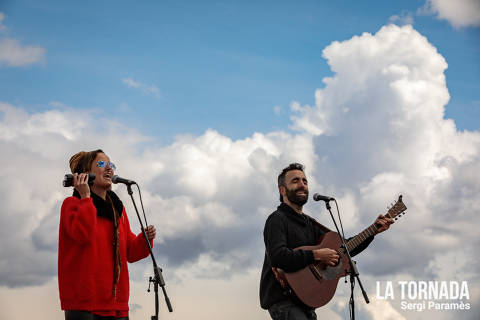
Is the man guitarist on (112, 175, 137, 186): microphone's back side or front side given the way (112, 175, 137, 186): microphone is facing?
on the back side

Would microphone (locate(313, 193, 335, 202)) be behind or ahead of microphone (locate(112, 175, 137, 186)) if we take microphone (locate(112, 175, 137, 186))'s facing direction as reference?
behind

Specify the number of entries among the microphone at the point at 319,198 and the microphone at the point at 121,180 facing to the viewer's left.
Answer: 2

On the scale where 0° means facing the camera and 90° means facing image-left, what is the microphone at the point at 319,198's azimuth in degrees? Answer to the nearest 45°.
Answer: approximately 90°

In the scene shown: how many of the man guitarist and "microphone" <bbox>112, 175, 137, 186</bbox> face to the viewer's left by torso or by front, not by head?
1

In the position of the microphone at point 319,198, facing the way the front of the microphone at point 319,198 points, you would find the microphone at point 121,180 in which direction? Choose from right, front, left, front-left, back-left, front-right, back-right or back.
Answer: front-left

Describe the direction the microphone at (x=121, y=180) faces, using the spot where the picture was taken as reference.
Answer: facing to the left of the viewer

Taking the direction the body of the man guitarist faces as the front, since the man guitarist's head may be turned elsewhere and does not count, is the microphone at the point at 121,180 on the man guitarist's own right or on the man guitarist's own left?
on the man guitarist's own right

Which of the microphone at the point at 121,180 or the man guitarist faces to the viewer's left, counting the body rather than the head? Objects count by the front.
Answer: the microphone

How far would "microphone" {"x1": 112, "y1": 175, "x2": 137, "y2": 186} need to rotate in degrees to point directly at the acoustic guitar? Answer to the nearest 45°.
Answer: approximately 135° to its right
